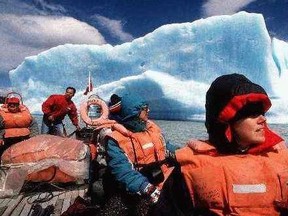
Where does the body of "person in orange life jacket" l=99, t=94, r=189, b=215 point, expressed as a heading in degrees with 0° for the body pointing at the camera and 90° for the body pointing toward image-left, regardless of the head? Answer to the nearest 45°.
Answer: approximately 315°

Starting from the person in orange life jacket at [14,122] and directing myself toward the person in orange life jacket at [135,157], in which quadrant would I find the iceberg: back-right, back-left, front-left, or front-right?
back-left

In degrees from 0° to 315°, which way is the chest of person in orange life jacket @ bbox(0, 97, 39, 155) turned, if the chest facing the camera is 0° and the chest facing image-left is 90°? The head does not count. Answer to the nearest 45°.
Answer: approximately 0°

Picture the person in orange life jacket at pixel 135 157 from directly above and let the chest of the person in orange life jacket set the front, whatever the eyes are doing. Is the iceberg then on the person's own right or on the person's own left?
on the person's own left

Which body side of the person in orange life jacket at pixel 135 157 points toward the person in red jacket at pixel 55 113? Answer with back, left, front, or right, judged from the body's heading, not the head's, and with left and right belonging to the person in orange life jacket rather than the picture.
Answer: back

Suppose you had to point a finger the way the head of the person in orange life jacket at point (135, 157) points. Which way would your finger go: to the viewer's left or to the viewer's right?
to the viewer's right

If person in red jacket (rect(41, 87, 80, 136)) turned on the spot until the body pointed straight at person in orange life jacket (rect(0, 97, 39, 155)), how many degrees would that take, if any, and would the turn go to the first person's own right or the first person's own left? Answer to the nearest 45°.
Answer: approximately 90° to the first person's own right
